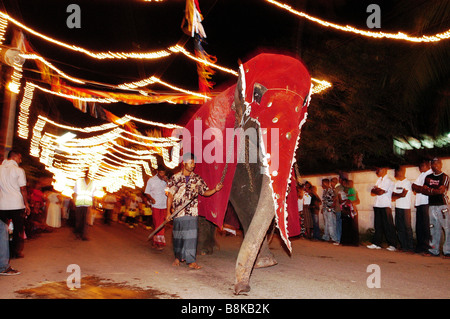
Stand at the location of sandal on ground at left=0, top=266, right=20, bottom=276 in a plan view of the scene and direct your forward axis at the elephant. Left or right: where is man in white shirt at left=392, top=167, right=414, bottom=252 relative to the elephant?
left

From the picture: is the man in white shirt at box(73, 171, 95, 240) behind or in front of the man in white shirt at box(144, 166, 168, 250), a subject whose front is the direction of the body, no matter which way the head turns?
behind

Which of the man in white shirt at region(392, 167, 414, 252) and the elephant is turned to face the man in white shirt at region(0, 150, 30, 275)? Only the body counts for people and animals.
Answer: the man in white shirt at region(392, 167, 414, 252)

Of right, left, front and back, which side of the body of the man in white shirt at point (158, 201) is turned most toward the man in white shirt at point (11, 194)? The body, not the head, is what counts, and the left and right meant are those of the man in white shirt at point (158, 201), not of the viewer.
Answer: right

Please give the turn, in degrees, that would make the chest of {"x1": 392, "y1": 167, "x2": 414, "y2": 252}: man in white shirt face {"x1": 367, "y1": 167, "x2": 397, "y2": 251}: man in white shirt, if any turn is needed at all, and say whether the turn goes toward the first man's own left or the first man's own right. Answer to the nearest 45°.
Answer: approximately 90° to the first man's own right

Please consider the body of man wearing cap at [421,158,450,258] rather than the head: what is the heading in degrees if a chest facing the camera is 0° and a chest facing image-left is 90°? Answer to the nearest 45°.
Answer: approximately 45°

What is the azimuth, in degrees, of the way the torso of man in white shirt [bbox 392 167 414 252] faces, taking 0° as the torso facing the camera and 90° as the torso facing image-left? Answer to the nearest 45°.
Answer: approximately 45°

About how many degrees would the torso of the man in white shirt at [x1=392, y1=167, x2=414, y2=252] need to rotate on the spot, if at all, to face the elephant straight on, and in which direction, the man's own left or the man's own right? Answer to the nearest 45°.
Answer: approximately 45° to the man's own left

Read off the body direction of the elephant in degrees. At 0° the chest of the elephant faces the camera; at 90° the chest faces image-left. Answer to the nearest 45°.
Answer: approximately 315°

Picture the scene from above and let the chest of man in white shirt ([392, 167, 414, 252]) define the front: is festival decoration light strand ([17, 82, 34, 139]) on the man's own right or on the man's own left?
on the man's own right
